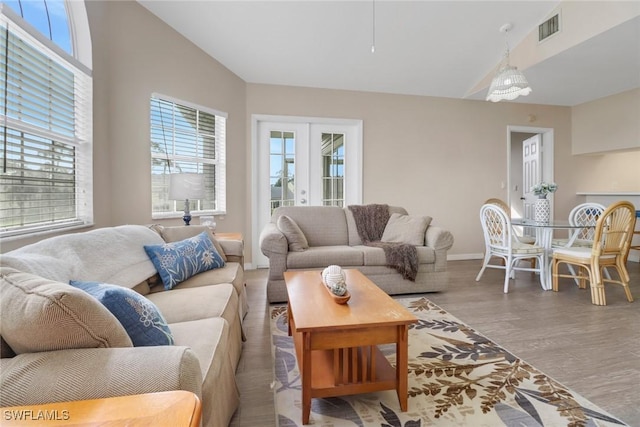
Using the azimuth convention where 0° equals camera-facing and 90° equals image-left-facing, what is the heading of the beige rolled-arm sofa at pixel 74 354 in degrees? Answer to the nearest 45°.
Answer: approximately 270°

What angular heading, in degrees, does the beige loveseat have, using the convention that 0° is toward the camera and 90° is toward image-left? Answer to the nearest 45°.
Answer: approximately 0°

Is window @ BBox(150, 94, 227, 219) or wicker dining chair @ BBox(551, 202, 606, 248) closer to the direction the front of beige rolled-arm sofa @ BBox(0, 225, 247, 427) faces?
the wicker dining chair

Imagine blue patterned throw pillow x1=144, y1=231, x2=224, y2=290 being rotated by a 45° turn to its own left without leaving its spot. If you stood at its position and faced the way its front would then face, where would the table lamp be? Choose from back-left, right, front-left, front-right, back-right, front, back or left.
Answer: left
